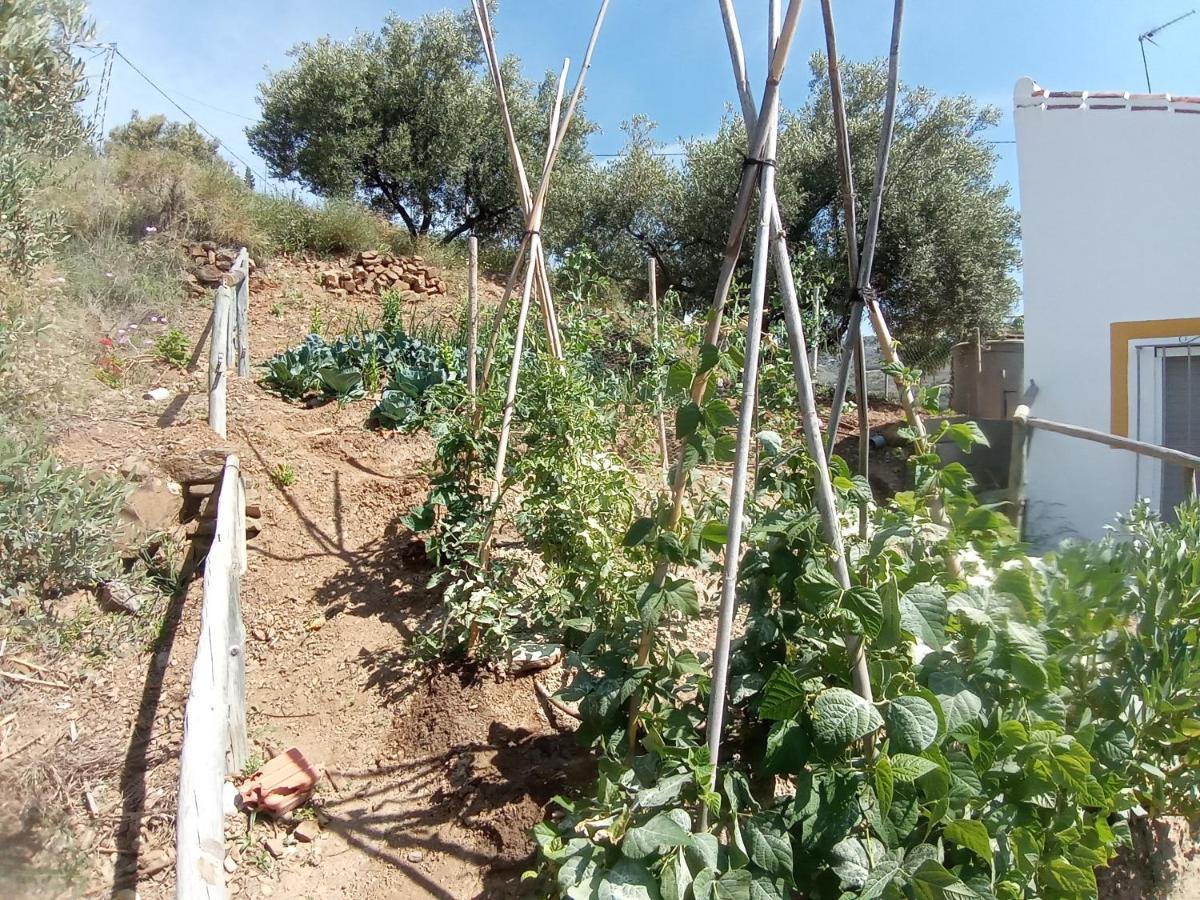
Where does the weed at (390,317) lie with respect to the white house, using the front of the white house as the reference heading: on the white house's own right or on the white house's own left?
on the white house's own right

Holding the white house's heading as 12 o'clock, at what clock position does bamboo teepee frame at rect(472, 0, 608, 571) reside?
The bamboo teepee frame is roughly at 1 o'clock from the white house.

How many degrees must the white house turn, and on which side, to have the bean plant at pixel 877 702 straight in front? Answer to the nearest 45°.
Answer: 0° — it already faces it

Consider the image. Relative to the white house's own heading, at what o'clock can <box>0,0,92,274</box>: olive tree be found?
The olive tree is roughly at 1 o'clock from the white house.

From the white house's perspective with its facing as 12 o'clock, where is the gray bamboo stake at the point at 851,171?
The gray bamboo stake is roughly at 12 o'clock from the white house.

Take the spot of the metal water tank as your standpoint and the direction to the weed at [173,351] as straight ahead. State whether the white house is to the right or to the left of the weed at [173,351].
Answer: left
